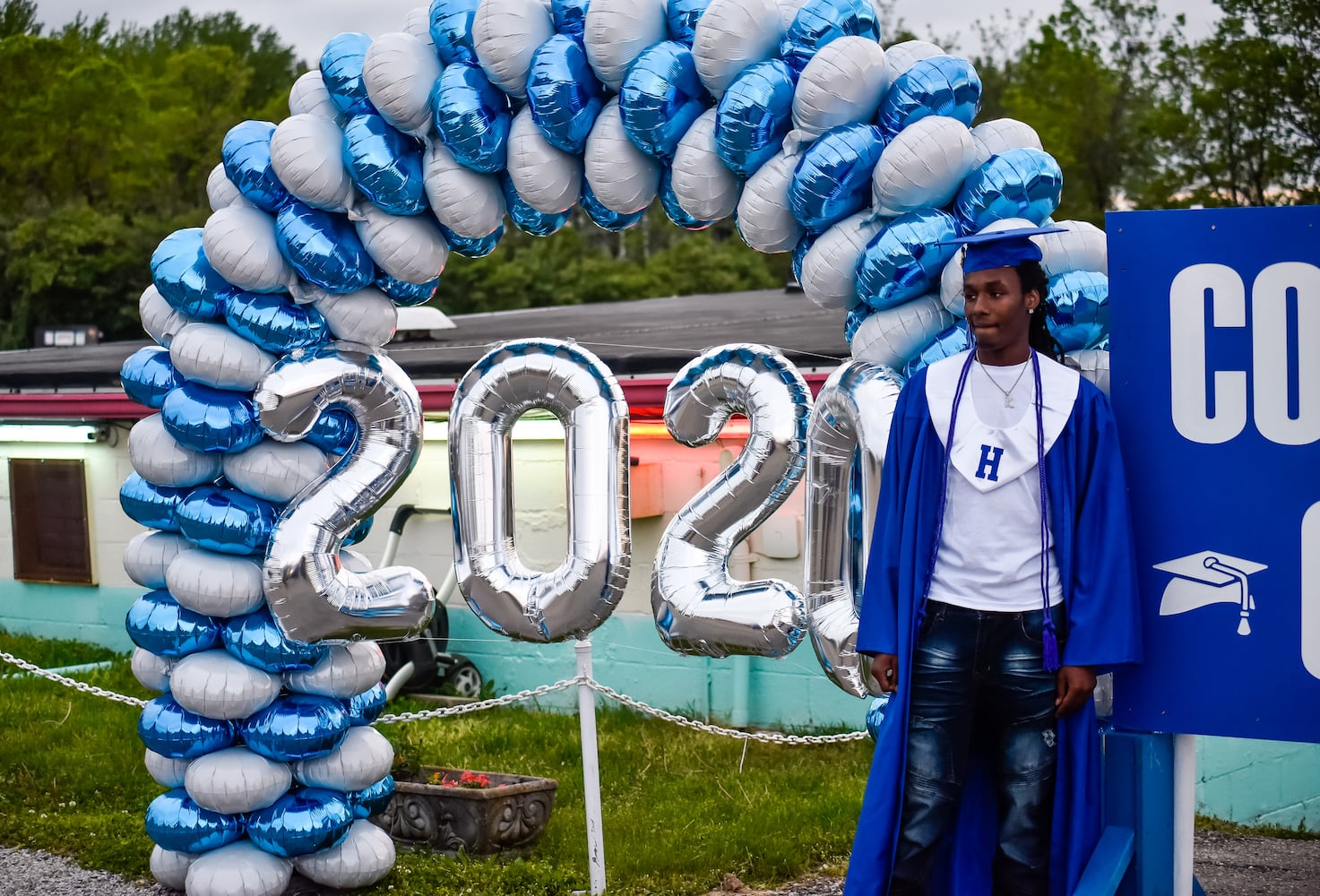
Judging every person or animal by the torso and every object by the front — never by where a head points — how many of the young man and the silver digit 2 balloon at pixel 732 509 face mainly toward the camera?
2

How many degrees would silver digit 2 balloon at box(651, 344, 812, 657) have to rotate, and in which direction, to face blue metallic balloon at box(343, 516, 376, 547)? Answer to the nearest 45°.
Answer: approximately 135° to its right

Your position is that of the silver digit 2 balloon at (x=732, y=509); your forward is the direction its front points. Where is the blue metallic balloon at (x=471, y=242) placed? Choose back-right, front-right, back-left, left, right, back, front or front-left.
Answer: back-right

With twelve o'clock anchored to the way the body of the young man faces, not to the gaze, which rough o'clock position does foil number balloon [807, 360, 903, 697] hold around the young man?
The foil number balloon is roughly at 5 o'clock from the young man.

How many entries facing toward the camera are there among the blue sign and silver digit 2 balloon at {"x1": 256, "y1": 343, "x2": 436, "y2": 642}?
2

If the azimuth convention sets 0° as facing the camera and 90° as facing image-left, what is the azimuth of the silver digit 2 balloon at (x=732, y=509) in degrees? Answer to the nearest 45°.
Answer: approximately 0°
